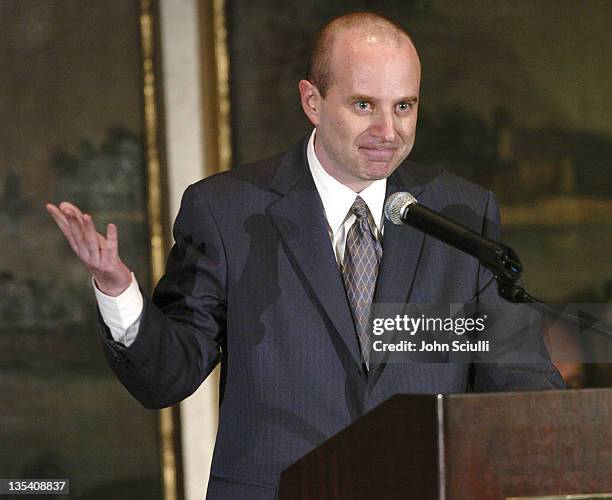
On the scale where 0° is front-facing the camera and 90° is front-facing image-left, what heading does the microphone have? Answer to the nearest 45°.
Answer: approximately 135°

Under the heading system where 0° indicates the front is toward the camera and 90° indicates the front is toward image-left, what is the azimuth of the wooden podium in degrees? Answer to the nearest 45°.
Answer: approximately 315°

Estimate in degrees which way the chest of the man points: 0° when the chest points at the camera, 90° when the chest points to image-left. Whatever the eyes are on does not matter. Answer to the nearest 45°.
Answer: approximately 315°

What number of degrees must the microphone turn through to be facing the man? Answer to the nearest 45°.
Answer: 0° — it already faces them

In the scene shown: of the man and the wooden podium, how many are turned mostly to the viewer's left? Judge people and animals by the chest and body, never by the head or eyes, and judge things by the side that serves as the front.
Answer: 0
